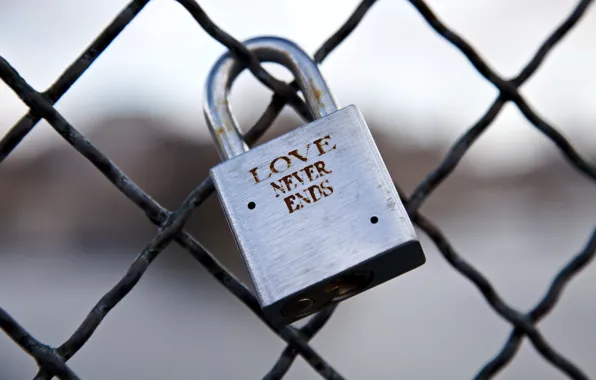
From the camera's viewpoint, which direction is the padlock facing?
toward the camera
